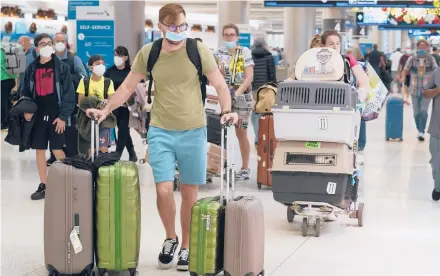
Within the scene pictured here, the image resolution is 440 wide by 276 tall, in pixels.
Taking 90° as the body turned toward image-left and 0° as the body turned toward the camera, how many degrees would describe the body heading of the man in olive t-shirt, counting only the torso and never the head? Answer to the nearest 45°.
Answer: approximately 0°

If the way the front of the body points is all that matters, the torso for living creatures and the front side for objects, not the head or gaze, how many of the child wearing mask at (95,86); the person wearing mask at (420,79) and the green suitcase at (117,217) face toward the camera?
2

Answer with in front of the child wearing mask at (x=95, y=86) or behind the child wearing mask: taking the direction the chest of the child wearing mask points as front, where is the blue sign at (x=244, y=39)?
behind

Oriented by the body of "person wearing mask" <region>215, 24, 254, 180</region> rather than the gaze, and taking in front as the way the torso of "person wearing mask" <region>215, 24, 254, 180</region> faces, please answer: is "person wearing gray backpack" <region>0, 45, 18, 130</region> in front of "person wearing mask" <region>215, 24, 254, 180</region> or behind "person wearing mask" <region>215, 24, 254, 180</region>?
behind
